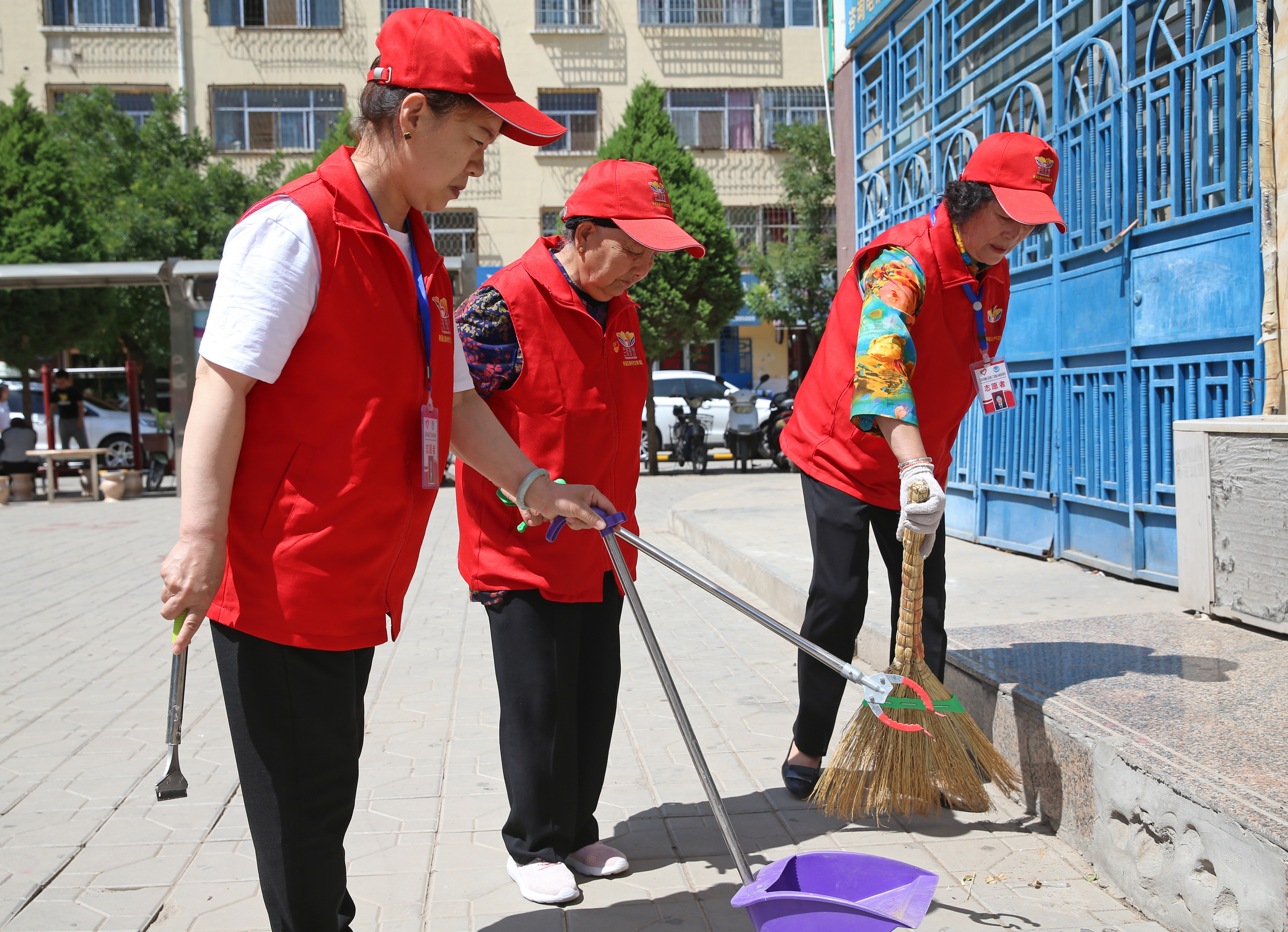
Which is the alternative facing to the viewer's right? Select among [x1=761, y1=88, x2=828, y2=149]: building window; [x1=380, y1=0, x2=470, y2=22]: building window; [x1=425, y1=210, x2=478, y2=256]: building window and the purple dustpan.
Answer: the purple dustpan

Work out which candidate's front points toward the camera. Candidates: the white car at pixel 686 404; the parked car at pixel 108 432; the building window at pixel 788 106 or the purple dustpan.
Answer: the building window

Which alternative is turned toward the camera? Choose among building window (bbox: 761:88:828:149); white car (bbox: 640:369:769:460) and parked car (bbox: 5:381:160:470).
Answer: the building window

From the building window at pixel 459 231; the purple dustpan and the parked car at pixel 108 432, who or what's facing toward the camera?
the building window

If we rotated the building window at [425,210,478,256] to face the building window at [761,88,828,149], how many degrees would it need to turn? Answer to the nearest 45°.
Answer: approximately 90° to its left

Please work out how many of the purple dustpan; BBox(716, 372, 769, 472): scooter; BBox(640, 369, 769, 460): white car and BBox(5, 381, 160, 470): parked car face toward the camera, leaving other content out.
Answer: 1

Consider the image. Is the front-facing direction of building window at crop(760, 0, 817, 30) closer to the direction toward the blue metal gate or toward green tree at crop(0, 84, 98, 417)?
the blue metal gate

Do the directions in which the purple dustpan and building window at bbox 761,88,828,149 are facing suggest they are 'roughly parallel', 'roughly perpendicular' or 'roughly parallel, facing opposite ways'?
roughly perpendicular

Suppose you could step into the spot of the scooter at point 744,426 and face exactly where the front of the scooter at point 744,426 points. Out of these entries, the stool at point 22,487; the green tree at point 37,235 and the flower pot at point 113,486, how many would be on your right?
3

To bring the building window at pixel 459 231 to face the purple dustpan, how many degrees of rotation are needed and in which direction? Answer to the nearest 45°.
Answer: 0° — it already faces it

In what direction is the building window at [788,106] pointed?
toward the camera

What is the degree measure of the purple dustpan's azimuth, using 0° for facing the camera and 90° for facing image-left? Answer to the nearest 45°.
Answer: approximately 270°

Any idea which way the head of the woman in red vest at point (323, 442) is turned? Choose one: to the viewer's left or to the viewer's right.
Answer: to the viewer's right
